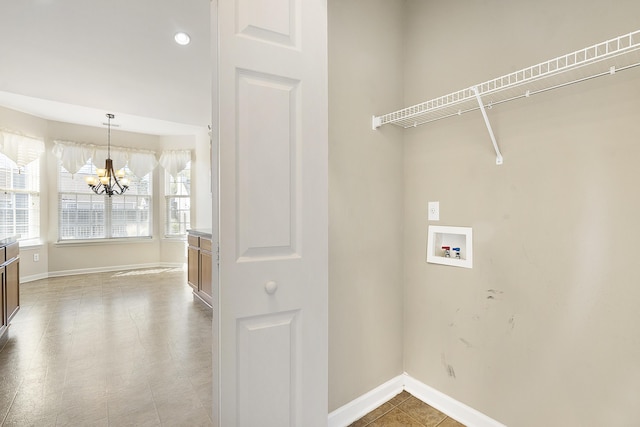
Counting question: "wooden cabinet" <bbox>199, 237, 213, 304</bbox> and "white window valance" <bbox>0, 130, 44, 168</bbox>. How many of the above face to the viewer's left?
1

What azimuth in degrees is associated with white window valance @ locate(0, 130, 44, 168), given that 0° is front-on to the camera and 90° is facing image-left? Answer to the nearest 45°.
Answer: approximately 315°

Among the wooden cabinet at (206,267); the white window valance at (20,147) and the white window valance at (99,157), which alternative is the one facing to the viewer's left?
the wooden cabinet

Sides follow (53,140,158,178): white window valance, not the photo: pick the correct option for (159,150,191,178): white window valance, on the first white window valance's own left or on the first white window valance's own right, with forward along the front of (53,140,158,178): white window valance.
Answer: on the first white window valance's own left

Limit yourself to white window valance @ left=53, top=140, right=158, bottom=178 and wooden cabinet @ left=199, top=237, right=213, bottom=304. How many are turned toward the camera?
1

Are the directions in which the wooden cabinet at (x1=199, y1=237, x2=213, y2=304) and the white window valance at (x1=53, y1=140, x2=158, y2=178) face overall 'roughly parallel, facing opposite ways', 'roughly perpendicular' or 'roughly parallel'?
roughly perpendicular

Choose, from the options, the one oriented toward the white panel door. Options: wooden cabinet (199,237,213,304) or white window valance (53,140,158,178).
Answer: the white window valance

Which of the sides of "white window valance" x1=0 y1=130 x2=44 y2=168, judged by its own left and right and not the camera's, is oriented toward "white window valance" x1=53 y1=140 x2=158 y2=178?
left

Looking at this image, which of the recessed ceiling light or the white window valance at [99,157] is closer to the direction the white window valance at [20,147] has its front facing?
the recessed ceiling light

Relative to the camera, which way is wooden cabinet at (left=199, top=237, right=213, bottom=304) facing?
to the viewer's left
